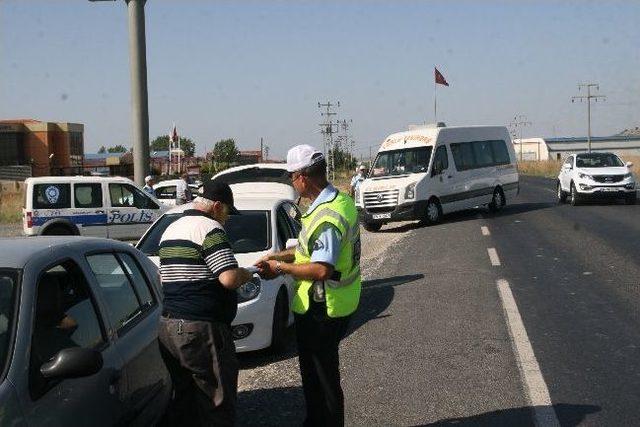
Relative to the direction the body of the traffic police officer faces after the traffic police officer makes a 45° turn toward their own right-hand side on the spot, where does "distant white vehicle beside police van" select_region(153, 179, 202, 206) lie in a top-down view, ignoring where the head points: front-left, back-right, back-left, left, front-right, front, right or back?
front-right

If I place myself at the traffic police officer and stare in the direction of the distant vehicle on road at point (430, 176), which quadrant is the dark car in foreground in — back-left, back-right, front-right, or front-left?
back-left

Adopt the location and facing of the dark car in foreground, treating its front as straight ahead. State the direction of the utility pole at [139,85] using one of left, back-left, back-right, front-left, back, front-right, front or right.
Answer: back-right

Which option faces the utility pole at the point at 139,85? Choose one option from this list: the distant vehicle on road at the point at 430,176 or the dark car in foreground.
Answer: the distant vehicle on road

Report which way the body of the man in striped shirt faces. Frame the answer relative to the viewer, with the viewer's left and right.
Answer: facing away from the viewer and to the right of the viewer

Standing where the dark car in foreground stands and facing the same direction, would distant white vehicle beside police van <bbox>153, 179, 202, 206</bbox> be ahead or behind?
behind

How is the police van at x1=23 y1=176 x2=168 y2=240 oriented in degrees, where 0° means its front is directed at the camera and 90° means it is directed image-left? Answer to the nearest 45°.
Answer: approximately 270°

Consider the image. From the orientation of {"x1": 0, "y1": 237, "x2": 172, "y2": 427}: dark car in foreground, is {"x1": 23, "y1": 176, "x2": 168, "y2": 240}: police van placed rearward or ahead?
rearward

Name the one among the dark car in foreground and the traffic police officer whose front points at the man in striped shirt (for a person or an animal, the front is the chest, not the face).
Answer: the traffic police officer

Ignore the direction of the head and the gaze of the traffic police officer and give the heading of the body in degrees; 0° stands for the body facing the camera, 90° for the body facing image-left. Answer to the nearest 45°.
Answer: approximately 90°
